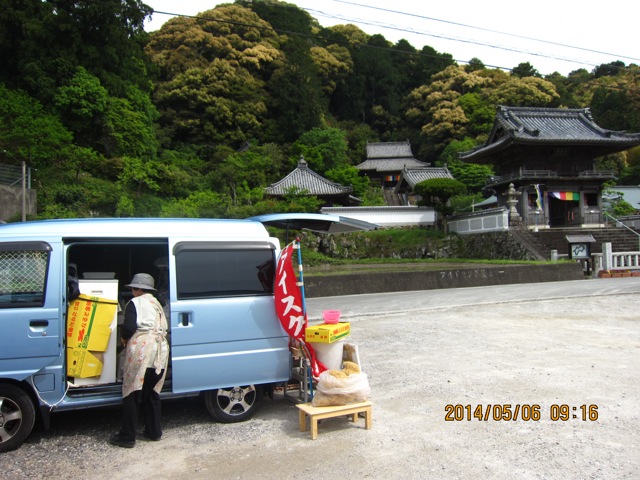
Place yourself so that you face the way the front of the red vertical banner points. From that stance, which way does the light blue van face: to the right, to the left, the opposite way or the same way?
to the right

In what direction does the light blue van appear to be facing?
to the viewer's left

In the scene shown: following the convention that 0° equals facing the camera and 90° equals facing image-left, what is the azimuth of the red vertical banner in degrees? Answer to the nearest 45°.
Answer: approximately 0°

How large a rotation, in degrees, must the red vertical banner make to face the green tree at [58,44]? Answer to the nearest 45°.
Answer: approximately 135° to its right

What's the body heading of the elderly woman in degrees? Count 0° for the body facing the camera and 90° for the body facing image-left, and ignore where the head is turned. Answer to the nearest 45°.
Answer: approximately 135°

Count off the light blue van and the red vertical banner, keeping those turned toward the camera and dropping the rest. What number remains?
1

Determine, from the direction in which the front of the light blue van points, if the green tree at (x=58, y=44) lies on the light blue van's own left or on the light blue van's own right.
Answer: on the light blue van's own right

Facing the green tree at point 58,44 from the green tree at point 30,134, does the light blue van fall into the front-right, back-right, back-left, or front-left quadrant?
back-right

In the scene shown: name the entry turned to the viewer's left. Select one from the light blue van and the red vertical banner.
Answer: the light blue van

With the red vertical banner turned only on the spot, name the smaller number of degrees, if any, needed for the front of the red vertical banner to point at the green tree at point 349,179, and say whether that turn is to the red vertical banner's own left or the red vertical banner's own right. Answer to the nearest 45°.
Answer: approximately 180°
